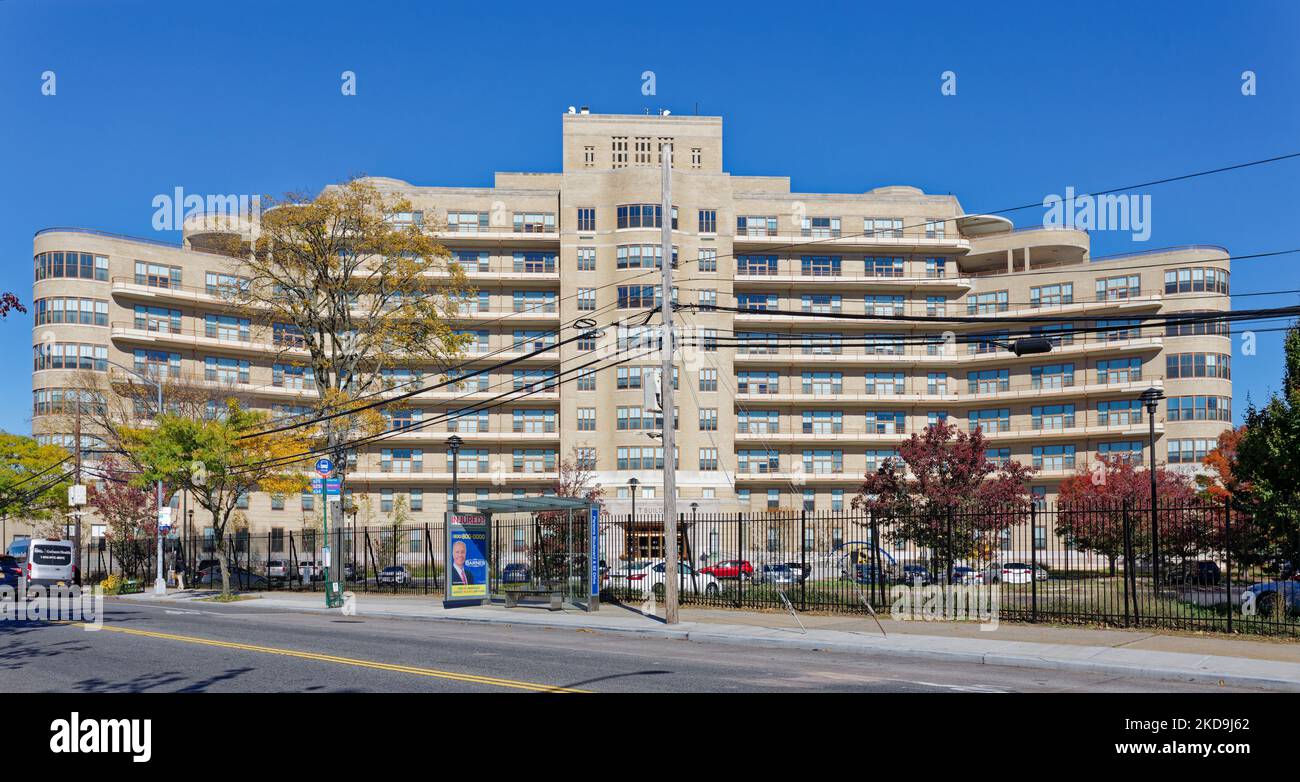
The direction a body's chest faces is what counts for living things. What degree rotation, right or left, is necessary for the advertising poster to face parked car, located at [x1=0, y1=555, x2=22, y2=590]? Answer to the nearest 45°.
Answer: approximately 135° to its right

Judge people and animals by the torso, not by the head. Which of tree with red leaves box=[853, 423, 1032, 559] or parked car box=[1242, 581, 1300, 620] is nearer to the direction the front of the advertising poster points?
the parked car

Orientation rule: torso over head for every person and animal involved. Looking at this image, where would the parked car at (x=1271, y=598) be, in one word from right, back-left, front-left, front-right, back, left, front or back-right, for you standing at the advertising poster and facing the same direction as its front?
front-left

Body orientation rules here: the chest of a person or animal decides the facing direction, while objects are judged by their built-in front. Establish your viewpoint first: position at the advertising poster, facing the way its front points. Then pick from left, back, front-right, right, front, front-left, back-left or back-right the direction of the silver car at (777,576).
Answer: left

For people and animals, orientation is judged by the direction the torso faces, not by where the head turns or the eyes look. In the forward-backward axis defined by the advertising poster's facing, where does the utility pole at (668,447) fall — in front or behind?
in front

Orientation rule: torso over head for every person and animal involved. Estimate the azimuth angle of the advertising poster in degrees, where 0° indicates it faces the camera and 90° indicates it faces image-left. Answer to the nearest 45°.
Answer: approximately 0°
